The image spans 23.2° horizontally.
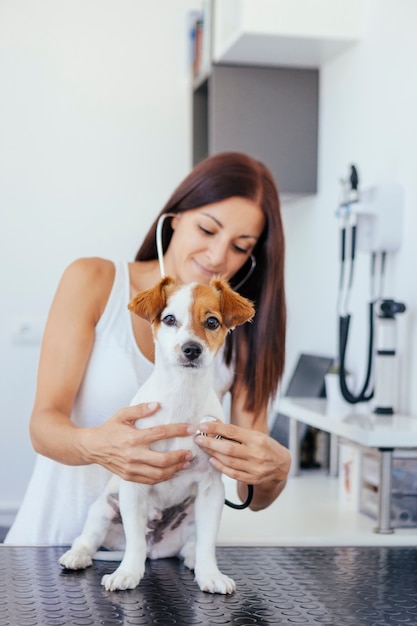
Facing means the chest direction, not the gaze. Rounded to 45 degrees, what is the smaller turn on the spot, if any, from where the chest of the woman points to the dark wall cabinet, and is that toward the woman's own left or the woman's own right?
approximately 135° to the woman's own left

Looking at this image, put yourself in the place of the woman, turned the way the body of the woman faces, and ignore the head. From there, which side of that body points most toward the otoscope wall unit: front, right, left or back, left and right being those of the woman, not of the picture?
left

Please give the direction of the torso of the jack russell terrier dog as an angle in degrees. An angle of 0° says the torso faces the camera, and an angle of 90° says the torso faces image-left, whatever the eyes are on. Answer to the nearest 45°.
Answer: approximately 0°

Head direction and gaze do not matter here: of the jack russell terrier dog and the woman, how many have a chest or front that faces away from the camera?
0

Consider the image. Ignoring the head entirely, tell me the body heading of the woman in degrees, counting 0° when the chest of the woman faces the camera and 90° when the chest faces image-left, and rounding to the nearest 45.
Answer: approximately 315°

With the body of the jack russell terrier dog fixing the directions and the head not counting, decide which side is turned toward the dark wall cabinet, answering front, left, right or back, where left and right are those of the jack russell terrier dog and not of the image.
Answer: back
